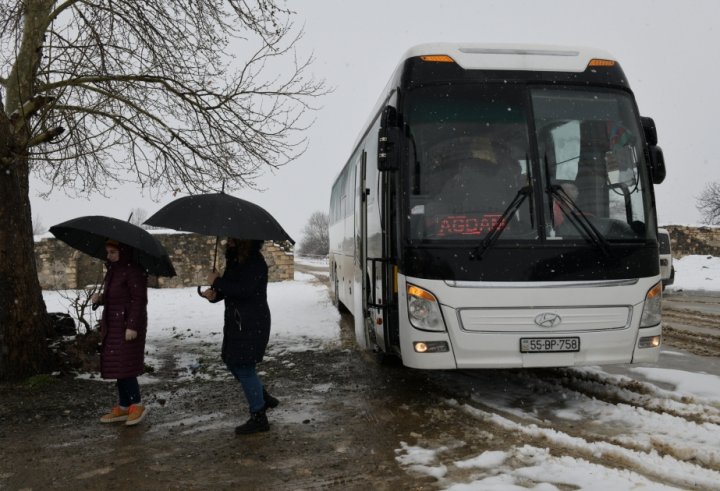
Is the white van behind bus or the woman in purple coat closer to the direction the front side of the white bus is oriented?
the woman in purple coat

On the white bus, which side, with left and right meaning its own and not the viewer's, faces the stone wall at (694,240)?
back

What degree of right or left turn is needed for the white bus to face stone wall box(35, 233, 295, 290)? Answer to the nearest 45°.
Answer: approximately 135° to its right

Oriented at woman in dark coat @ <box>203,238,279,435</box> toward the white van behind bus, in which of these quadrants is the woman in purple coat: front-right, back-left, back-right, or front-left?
back-left

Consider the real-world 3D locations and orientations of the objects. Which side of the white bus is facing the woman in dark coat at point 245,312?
front

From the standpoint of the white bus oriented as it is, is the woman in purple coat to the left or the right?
on its right
